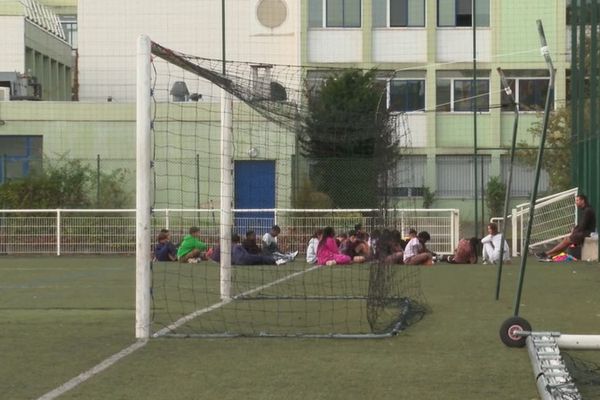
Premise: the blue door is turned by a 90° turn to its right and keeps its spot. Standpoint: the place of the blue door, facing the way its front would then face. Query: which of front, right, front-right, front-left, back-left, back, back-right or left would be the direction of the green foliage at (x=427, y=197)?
back-right

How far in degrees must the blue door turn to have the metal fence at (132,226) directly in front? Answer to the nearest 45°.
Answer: approximately 90° to its right

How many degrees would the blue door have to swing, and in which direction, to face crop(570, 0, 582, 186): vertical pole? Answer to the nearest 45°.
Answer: approximately 90° to its left

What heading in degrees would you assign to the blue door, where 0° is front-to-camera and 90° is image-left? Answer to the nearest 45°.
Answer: approximately 0°

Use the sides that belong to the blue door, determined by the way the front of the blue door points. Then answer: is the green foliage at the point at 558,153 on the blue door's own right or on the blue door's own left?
on the blue door's own left

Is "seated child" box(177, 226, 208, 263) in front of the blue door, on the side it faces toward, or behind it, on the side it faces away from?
in front

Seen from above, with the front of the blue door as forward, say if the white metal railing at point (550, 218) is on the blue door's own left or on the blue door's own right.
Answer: on the blue door's own left

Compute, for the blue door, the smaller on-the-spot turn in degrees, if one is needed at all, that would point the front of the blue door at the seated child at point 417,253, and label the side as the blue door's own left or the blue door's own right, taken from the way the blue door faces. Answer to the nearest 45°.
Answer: approximately 45° to the blue door's own left

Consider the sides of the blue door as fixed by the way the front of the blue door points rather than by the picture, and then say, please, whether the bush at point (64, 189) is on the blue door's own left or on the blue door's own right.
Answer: on the blue door's own right

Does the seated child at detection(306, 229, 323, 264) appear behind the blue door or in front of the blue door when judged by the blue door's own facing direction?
in front
